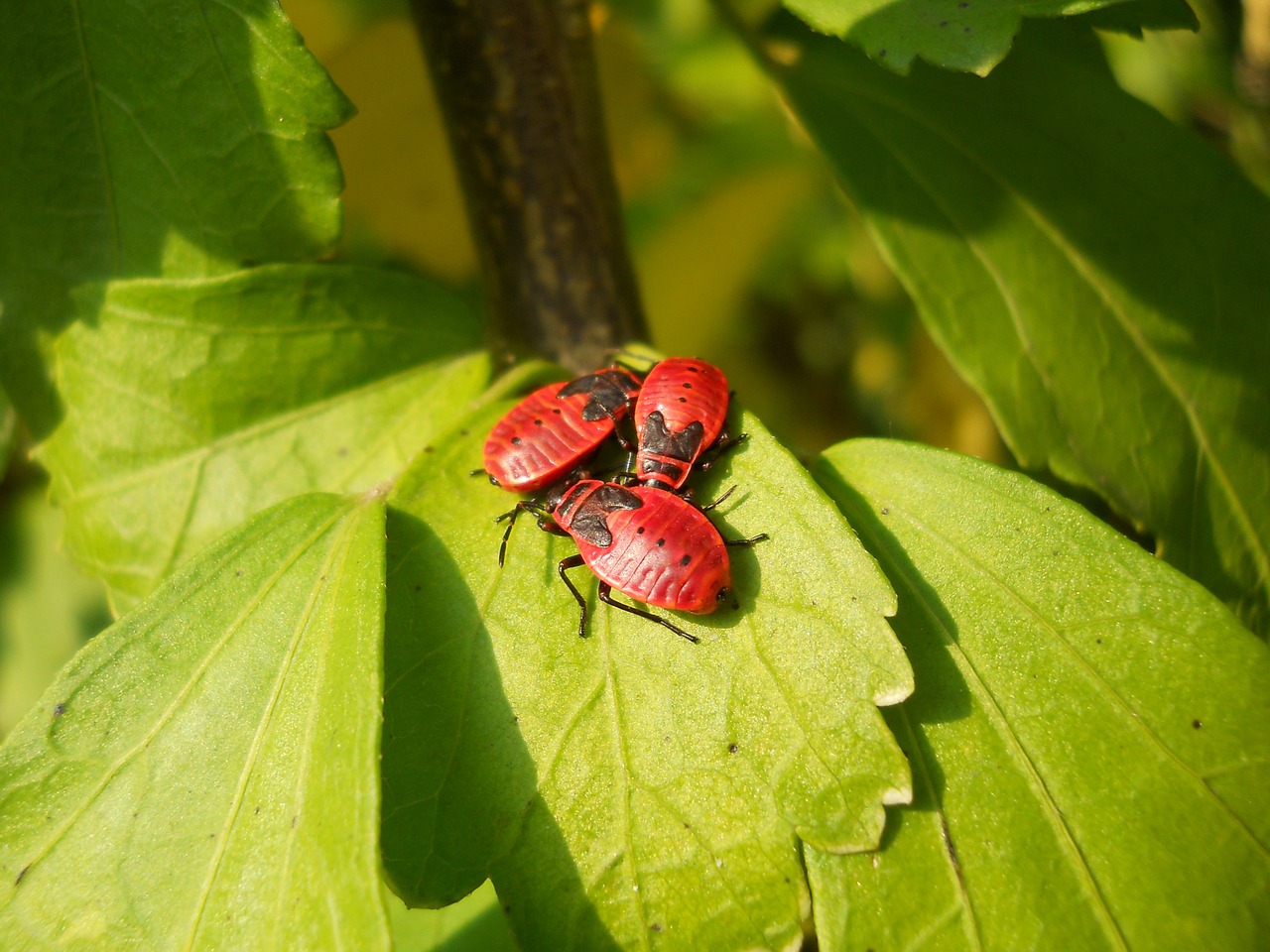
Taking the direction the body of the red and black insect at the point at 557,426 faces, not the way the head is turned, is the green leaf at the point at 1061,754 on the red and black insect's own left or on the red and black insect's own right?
on the red and black insect's own right

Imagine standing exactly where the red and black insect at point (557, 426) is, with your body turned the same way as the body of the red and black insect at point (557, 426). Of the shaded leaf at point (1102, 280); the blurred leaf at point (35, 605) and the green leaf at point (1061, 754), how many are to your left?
1

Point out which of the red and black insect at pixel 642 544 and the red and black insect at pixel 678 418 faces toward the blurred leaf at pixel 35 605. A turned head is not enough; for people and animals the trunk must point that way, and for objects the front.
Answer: the red and black insect at pixel 642 544

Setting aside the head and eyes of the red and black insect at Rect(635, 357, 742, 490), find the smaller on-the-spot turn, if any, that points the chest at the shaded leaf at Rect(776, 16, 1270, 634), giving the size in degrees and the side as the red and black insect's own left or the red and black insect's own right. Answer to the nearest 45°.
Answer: approximately 90° to the red and black insect's own left

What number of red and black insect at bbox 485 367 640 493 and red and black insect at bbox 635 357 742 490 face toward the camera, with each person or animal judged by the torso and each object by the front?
1

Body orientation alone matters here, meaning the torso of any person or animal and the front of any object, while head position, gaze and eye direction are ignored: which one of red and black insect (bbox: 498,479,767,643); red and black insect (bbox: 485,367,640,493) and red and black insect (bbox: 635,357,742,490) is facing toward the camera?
red and black insect (bbox: 635,357,742,490)

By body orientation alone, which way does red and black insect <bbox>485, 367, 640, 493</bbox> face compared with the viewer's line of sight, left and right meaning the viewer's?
facing away from the viewer and to the right of the viewer

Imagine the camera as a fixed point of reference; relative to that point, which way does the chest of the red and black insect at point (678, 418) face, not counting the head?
toward the camera

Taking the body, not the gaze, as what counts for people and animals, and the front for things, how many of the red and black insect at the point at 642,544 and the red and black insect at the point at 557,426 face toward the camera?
0

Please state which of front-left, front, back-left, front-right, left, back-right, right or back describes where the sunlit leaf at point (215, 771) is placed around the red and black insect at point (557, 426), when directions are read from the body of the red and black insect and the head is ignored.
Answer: back

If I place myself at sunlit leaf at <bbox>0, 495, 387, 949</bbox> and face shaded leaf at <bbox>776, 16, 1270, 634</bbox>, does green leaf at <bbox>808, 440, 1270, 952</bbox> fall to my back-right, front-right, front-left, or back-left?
front-right

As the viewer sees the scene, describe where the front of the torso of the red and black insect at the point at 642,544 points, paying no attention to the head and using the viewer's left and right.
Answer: facing away from the viewer and to the left of the viewer

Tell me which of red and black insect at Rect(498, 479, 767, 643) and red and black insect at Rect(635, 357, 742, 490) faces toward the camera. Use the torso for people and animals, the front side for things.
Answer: red and black insect at Rect(635, 357, 742, 490)
